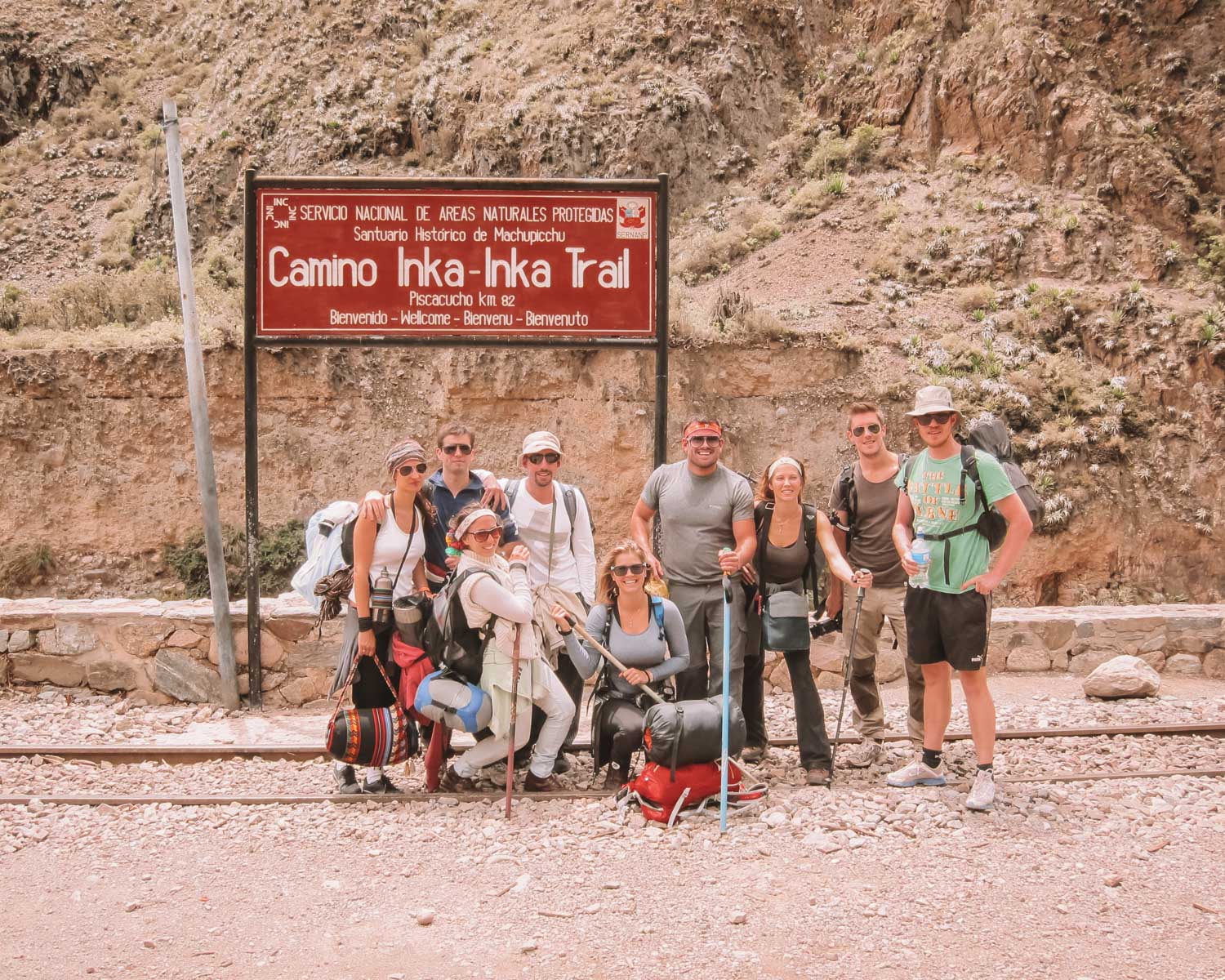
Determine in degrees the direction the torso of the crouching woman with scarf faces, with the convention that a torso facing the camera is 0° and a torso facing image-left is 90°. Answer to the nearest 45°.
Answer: approximately 315°

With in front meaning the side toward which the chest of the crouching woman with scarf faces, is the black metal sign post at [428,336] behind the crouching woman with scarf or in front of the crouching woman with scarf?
behind
